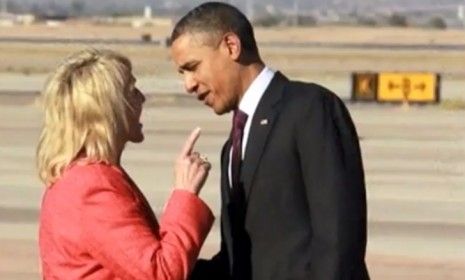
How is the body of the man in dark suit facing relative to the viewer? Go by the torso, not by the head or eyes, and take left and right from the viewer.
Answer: facing the viewer and to the left of the viewer

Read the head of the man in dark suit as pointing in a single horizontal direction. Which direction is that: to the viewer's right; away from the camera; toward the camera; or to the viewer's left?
to the viewer's left

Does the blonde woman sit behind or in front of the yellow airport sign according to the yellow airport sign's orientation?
in front

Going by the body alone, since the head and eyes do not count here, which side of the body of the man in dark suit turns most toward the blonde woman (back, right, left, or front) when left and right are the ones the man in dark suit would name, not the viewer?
front

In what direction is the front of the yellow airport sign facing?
toward the camera

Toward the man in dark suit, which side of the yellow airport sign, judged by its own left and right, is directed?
front

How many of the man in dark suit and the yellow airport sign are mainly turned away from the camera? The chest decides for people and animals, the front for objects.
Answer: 0
